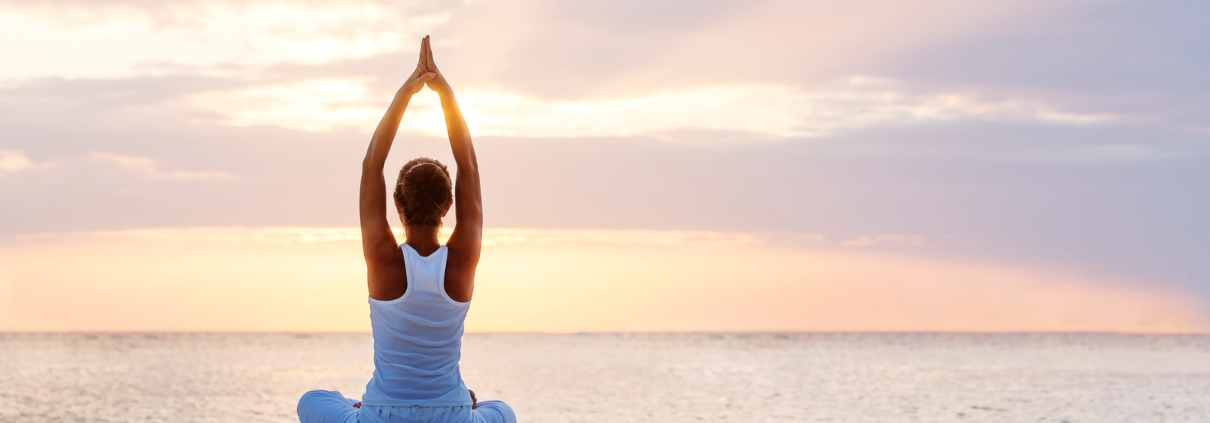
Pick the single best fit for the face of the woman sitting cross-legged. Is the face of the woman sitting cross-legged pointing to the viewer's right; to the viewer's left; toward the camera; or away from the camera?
away from the camera

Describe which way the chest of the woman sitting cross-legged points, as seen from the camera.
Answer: away from the camera
